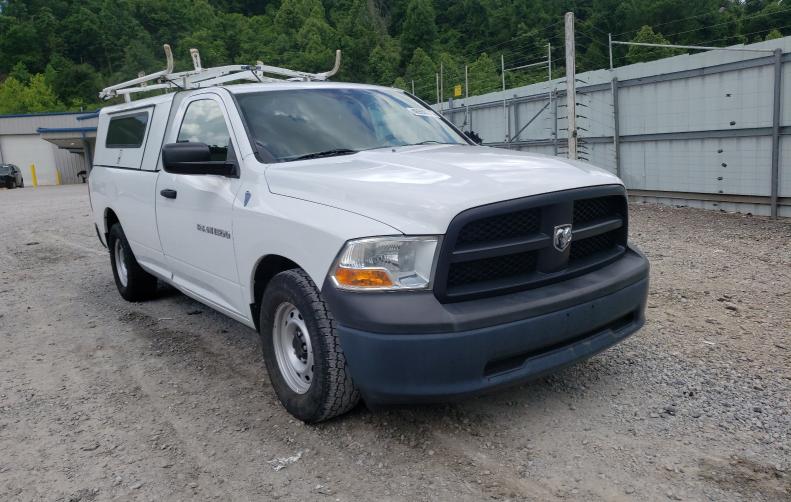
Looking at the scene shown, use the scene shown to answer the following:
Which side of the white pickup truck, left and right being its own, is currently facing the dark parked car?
back

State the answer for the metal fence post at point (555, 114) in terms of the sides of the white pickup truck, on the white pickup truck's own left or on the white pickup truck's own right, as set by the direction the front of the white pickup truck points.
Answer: on the white pickup truck's own left

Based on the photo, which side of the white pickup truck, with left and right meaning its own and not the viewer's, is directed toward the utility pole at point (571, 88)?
left

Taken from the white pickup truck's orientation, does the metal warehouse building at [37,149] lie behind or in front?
behind

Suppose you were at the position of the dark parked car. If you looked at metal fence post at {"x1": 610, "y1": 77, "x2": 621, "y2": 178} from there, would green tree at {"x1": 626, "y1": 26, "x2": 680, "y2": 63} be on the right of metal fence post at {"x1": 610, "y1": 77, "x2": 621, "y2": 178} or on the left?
left

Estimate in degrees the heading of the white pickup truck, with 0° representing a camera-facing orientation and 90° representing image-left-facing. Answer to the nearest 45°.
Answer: approximately 315°

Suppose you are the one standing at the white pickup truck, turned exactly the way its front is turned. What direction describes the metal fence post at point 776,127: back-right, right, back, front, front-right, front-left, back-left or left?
left

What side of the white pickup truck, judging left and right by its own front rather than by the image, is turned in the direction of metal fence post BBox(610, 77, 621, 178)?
left

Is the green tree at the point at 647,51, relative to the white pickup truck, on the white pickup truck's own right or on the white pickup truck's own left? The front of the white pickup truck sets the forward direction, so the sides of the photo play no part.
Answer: on the white pickup truck's own left

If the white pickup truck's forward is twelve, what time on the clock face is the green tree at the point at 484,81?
The green tree is roughly at 8 o'clock from the white pickup truck.
